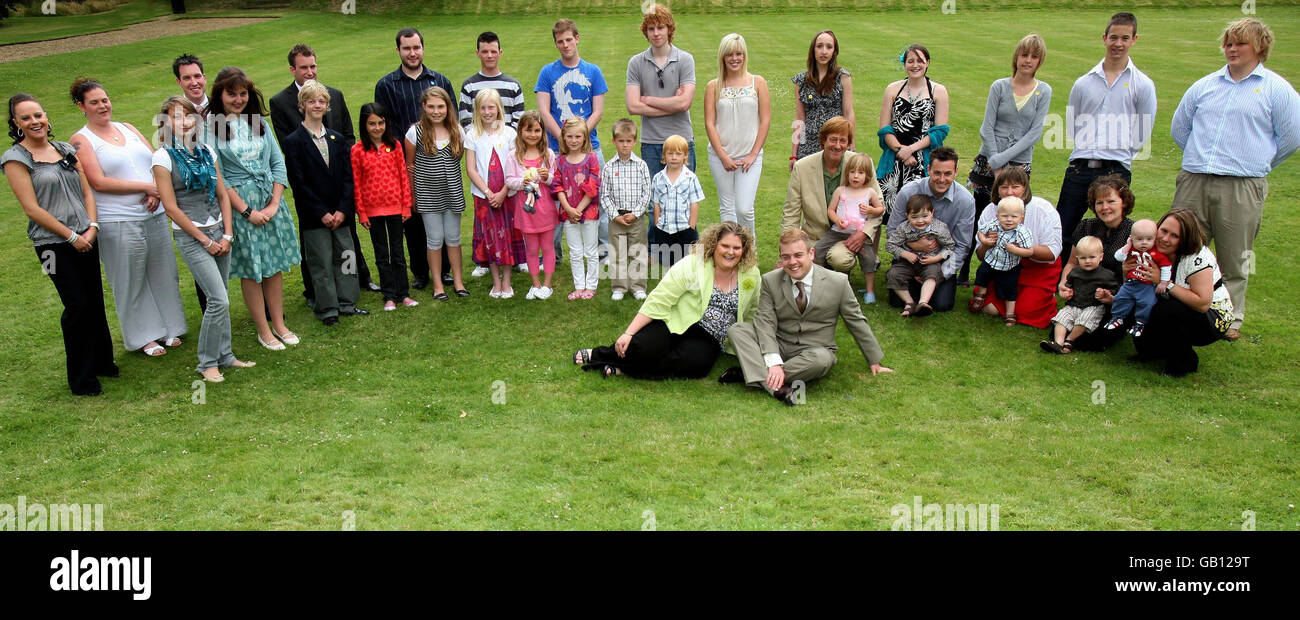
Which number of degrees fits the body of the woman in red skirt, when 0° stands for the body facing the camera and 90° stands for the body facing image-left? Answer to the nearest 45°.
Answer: approximately 45°

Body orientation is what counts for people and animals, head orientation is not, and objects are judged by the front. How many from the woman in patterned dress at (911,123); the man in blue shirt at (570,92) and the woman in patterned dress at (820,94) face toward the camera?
3

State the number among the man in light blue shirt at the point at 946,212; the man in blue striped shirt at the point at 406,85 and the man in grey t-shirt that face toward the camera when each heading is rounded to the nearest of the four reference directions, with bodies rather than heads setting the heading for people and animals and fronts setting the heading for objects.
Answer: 3

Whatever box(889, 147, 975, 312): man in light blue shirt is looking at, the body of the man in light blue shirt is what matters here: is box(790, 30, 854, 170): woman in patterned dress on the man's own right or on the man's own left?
on the man's own right

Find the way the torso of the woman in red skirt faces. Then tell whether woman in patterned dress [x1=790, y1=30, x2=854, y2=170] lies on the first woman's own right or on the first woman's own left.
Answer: on the first woman's own right

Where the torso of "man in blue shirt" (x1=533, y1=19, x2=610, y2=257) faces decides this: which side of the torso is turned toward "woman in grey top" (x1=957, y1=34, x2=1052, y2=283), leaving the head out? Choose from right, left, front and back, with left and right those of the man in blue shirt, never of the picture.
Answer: left
